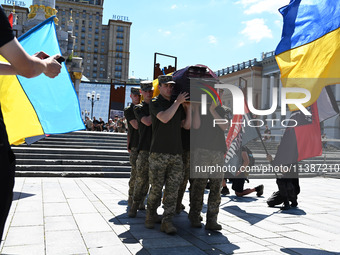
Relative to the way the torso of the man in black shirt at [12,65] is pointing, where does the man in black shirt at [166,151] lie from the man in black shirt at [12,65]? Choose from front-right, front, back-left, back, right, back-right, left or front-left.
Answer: front-left

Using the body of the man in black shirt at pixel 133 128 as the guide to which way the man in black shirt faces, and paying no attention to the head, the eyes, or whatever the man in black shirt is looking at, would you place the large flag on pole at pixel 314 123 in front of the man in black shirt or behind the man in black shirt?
in front

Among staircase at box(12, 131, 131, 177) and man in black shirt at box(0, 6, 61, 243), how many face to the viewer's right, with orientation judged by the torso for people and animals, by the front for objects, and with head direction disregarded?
1

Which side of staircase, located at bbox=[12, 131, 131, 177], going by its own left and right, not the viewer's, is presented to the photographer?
front

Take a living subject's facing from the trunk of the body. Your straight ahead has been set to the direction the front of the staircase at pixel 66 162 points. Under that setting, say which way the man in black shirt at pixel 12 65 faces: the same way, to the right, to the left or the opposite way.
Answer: to the left

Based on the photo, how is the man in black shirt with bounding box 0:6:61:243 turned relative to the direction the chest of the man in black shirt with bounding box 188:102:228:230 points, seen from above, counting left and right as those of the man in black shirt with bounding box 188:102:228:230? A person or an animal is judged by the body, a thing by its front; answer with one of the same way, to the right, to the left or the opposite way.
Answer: to the left

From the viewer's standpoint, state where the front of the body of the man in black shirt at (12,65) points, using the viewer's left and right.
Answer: facing to the right of the viewer

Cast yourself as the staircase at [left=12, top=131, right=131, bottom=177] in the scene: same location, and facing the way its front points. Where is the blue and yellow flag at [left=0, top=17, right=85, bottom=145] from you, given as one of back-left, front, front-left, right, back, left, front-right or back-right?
front

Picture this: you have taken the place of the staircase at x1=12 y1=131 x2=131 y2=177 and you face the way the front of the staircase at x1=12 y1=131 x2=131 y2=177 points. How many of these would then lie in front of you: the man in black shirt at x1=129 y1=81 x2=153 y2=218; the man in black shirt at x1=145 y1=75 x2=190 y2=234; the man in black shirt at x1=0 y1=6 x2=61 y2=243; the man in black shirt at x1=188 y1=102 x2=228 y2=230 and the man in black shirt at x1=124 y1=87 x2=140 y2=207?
5
